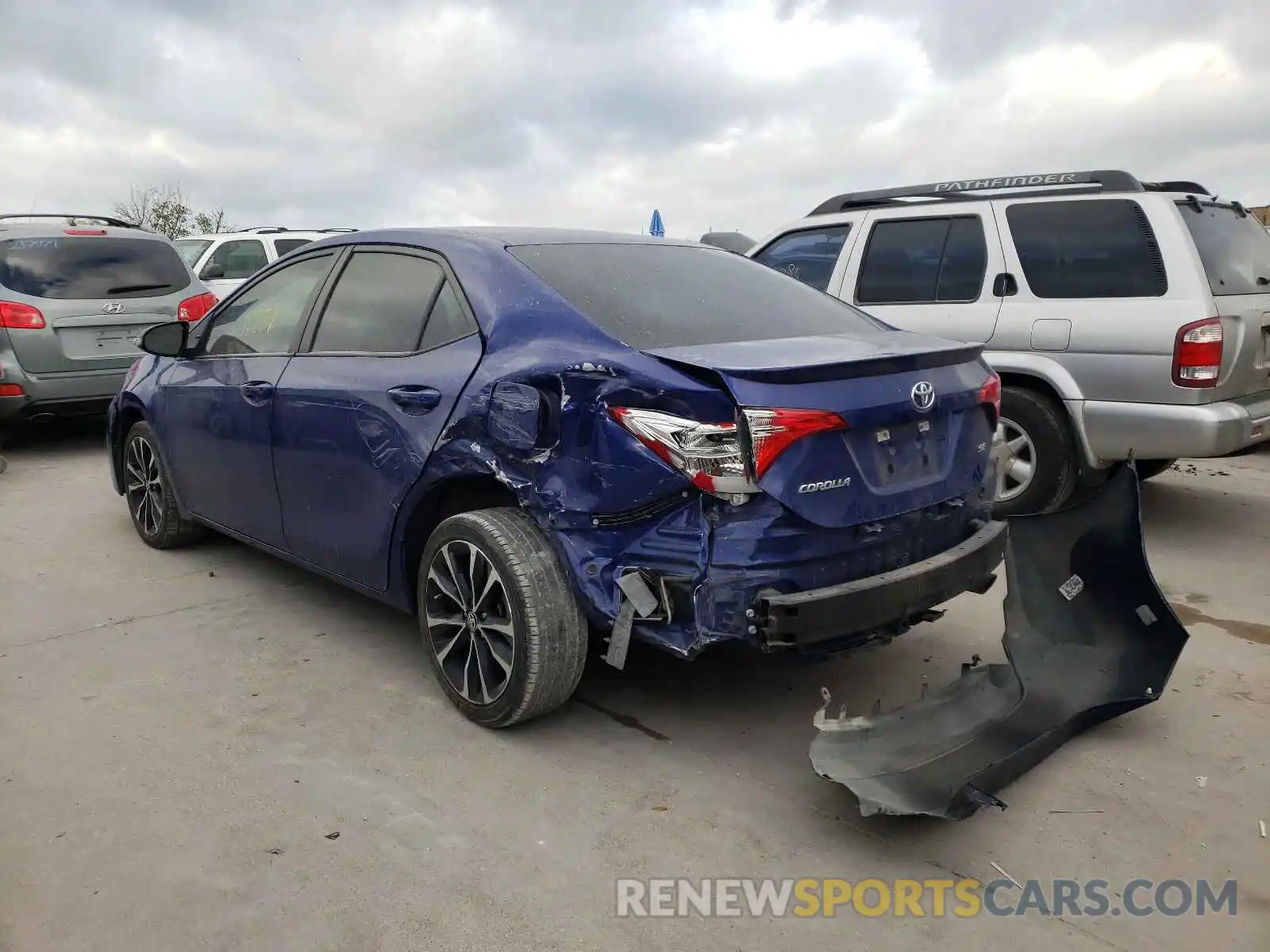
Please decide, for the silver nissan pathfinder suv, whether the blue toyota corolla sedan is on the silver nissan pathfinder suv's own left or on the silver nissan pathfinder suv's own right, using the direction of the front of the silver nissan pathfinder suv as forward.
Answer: on the silver nissan pathfinder suv's own left

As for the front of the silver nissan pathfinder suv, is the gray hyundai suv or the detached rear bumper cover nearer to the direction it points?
the gray hyundai suv

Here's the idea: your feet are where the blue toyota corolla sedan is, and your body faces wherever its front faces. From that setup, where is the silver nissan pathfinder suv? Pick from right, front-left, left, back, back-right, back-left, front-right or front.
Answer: right

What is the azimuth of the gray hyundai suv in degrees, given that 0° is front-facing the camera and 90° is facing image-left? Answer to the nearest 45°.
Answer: approximately 180°

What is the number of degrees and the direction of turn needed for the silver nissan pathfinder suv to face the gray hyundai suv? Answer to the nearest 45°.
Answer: approximately 45° to its left

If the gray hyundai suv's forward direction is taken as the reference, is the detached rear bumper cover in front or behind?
behind

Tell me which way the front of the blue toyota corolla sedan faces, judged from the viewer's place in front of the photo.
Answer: facing away from the viewer and to the left of the viewer

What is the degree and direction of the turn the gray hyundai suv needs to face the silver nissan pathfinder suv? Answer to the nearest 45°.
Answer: approximately 135° to its right

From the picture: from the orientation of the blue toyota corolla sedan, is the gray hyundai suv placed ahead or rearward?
ahead

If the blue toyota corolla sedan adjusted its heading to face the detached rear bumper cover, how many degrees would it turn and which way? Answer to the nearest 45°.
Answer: approximately 135° to its right

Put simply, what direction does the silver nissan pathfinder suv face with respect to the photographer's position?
facing away from the viewer and to the left of the viewer
